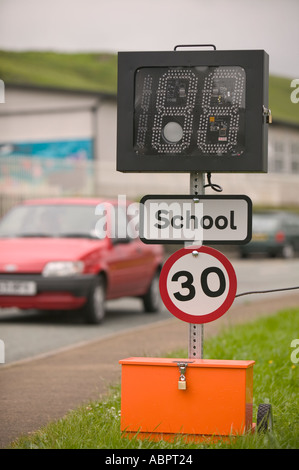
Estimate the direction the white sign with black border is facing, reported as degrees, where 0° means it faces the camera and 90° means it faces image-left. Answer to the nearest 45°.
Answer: approximately 0°

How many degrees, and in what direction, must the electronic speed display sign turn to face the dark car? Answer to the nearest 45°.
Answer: approximately 180°

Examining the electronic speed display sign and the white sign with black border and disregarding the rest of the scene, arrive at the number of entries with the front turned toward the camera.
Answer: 2

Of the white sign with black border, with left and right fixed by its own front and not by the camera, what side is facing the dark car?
back
